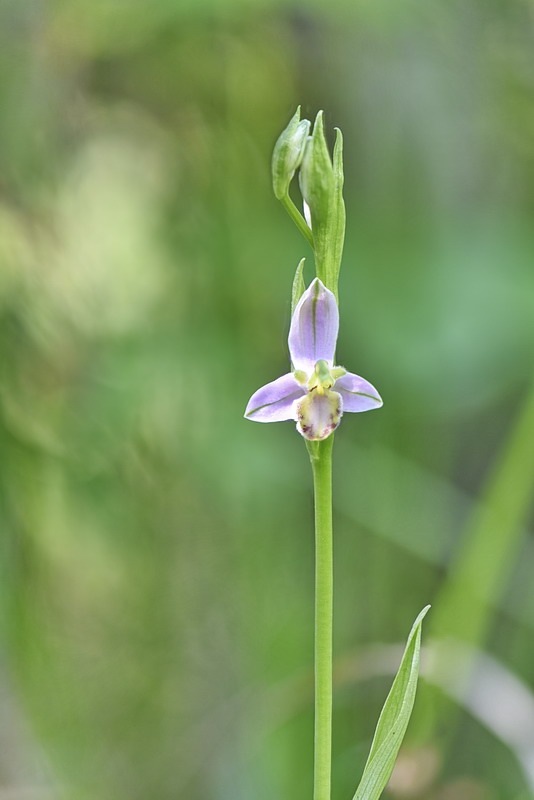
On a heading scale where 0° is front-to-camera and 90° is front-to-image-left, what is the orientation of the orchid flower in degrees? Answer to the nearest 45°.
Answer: approximately 0°
